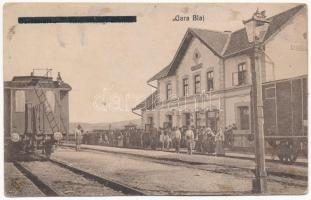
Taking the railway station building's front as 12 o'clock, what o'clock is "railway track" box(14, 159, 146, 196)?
The railway track is roughly at 11 o'clock from the railway station building.

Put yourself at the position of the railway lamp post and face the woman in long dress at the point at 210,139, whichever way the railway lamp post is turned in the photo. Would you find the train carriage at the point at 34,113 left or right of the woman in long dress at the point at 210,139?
left

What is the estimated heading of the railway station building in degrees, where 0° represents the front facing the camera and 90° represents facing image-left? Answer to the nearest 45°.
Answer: approximately 45°

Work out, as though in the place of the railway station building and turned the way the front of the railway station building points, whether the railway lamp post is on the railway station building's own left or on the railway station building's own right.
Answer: on the railway station building's own left

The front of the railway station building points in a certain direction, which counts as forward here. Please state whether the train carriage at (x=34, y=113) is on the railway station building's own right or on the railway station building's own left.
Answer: on the railway station building's own right
